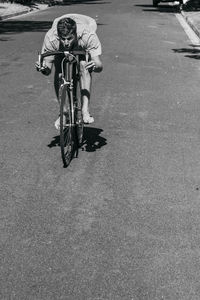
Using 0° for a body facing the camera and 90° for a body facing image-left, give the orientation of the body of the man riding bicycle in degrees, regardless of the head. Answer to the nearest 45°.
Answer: approximately 0°

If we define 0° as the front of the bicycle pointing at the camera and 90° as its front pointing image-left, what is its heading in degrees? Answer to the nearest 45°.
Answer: approximately 0°
